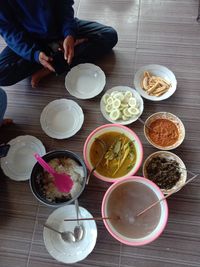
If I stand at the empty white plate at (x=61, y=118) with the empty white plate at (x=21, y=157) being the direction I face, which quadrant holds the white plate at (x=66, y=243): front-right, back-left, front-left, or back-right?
front-left
